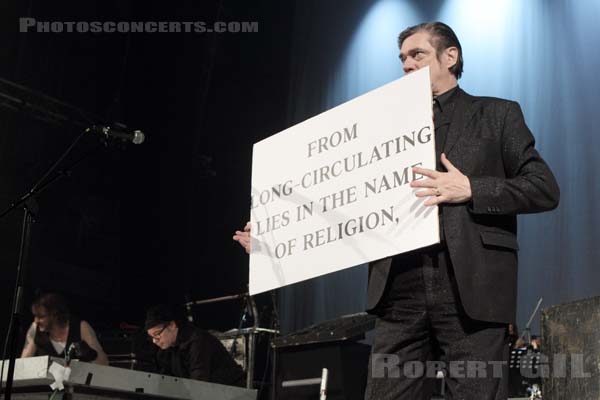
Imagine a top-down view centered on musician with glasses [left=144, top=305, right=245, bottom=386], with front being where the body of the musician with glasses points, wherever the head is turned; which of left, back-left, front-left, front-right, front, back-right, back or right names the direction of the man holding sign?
front-left

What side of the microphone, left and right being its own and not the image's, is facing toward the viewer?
right

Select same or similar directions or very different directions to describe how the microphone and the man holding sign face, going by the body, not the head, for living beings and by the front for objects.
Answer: very different directions

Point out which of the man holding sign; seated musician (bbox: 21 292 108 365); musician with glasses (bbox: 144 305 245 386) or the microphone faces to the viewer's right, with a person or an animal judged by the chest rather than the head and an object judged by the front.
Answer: the microphone

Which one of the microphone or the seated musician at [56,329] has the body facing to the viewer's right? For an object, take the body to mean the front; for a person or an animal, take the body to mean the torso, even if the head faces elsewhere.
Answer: the microphone

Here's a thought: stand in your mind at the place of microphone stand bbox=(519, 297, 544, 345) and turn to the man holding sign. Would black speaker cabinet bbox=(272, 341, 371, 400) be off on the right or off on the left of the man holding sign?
right

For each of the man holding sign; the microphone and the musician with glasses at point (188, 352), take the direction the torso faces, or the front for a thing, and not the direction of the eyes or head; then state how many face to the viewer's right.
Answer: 1

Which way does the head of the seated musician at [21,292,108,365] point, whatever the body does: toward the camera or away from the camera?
toward the camera

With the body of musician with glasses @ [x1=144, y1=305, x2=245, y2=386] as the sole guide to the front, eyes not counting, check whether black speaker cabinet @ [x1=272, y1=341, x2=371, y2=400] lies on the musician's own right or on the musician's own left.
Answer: on the musician's own left

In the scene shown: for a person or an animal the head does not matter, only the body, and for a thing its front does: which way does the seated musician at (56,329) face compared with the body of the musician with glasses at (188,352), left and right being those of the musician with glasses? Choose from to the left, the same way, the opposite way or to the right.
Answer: the same way

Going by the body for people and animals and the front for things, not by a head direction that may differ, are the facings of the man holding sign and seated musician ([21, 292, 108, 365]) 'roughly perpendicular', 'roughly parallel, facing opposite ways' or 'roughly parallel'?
roughly parallel

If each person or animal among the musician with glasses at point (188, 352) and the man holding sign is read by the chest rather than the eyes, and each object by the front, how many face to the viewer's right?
0

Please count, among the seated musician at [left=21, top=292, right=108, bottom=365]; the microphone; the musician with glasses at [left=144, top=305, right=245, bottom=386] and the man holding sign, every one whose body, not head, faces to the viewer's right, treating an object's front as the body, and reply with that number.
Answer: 1

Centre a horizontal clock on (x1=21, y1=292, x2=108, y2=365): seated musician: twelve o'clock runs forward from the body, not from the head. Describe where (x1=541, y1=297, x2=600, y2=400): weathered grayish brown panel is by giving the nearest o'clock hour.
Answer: The weathered grayish brown panel is roughly at 10 o'clock from the seated musician.

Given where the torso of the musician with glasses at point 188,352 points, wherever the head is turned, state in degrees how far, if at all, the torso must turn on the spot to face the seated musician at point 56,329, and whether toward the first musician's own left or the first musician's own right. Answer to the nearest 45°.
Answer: approximately 45° to the first musician's own right

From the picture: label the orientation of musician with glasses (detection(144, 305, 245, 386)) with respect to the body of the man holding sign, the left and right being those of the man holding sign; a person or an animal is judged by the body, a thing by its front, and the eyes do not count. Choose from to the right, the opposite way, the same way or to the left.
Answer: the same way

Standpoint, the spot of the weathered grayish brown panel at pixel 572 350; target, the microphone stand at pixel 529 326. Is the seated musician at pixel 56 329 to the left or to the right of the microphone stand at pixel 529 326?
left
